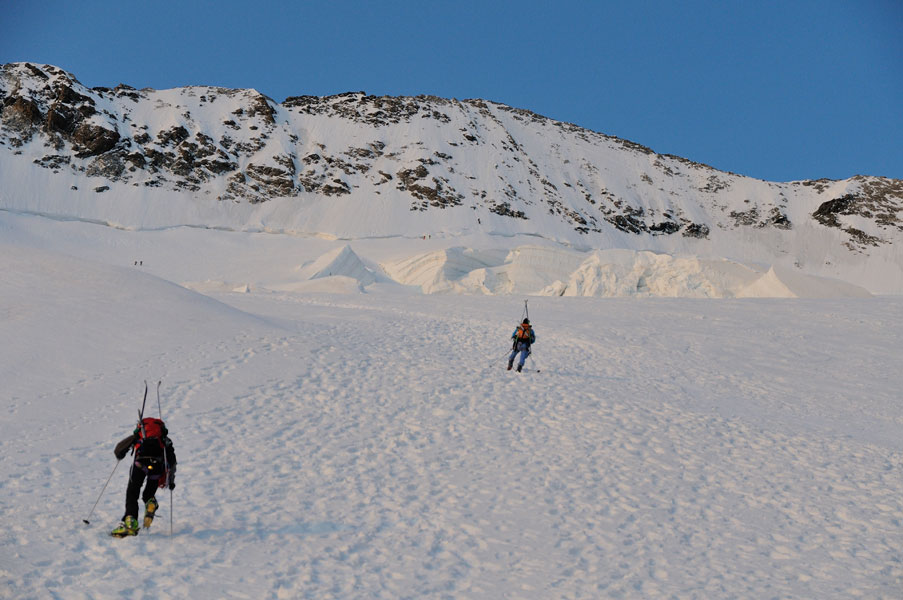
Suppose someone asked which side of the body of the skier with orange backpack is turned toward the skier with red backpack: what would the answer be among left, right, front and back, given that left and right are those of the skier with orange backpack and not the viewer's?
back

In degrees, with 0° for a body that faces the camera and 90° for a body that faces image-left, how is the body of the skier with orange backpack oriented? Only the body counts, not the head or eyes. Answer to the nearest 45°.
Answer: approximately 180°
